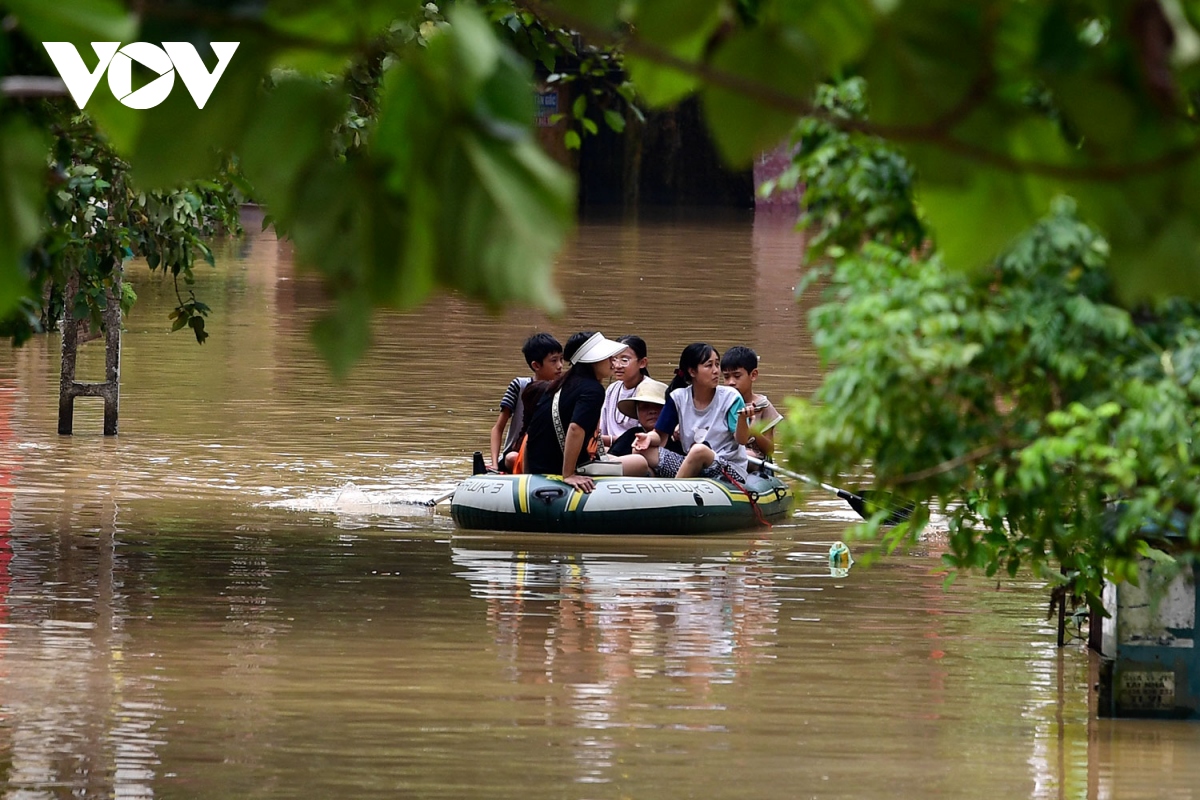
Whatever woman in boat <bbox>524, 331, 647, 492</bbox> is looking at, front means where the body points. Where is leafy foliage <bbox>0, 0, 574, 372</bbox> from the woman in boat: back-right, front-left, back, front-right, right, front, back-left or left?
right

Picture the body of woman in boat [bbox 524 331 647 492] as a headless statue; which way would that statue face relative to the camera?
to the viewer's right

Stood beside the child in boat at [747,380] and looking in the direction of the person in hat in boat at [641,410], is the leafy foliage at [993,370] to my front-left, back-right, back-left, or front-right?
back-left

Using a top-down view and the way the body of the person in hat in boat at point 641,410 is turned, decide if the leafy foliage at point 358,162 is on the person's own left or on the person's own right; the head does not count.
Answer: on the person's own right

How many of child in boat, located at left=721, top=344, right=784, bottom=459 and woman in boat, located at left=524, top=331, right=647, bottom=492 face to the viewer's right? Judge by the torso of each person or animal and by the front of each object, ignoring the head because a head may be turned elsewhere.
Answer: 1

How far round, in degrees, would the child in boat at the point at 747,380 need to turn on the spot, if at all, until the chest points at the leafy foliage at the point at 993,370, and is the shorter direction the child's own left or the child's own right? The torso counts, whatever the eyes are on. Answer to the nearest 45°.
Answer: approximately 45° to the child's own left

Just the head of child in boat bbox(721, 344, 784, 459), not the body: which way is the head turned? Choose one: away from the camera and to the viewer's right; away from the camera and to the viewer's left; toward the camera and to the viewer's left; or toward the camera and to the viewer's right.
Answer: toward the camera and to the viewer's left

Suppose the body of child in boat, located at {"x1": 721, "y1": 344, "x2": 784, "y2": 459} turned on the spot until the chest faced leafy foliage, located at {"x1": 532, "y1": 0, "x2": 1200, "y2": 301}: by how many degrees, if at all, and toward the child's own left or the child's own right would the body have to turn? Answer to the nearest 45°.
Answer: approximately 45° to the child's own left

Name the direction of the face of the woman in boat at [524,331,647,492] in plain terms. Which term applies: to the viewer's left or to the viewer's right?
to the viewer's right

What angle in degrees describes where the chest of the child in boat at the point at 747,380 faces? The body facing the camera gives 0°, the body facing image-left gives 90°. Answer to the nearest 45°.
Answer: approximately 45°
